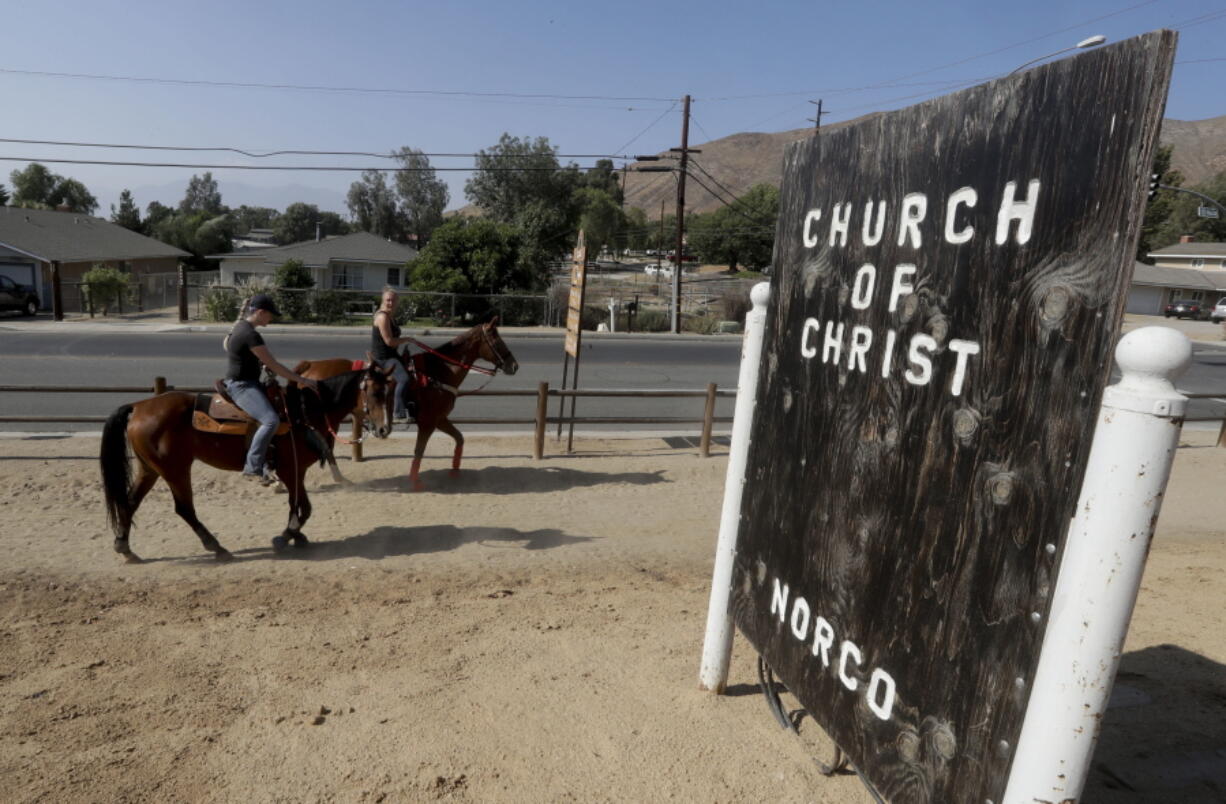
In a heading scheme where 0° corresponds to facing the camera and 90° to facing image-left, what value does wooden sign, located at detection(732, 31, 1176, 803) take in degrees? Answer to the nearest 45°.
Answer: approximately 45°

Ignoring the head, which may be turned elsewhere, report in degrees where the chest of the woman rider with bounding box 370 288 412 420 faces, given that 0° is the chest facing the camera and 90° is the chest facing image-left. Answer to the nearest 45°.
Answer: approximately 270°

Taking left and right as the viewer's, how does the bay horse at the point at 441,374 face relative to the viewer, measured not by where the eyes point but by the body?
facing to the right of the viewer

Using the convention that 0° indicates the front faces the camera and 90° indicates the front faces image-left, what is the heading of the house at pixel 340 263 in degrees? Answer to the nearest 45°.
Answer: approximately 0°

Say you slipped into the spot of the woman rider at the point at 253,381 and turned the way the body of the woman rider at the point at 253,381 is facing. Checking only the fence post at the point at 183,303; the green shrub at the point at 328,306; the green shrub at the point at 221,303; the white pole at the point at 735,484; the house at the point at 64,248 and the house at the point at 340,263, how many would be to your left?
5

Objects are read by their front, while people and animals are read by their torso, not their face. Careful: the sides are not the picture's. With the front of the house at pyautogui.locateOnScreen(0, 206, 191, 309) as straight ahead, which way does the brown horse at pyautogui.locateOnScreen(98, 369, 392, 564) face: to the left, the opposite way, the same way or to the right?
to the left

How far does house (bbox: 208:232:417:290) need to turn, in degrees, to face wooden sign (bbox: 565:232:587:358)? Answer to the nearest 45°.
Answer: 0° — it already faces it

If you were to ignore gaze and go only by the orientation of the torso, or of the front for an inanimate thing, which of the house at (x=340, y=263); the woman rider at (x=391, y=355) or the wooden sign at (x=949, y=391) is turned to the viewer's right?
the woman rider

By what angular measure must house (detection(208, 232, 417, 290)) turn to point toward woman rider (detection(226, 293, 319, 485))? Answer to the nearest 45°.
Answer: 0° — it already faces them

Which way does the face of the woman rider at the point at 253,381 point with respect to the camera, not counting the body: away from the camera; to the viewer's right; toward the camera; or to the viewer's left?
to the viewer's right

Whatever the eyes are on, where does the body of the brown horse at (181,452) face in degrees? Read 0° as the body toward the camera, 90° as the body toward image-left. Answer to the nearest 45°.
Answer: approximately 270°

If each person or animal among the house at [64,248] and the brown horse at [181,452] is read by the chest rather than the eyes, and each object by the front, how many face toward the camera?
1

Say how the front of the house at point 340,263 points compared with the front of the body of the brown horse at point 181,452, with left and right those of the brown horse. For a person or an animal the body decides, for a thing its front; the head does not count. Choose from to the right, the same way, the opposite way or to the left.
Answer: to the right

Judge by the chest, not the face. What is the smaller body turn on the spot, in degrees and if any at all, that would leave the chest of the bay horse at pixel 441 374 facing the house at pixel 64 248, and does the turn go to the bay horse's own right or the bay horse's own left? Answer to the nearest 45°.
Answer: approximately 135° to the bay horse's own left
